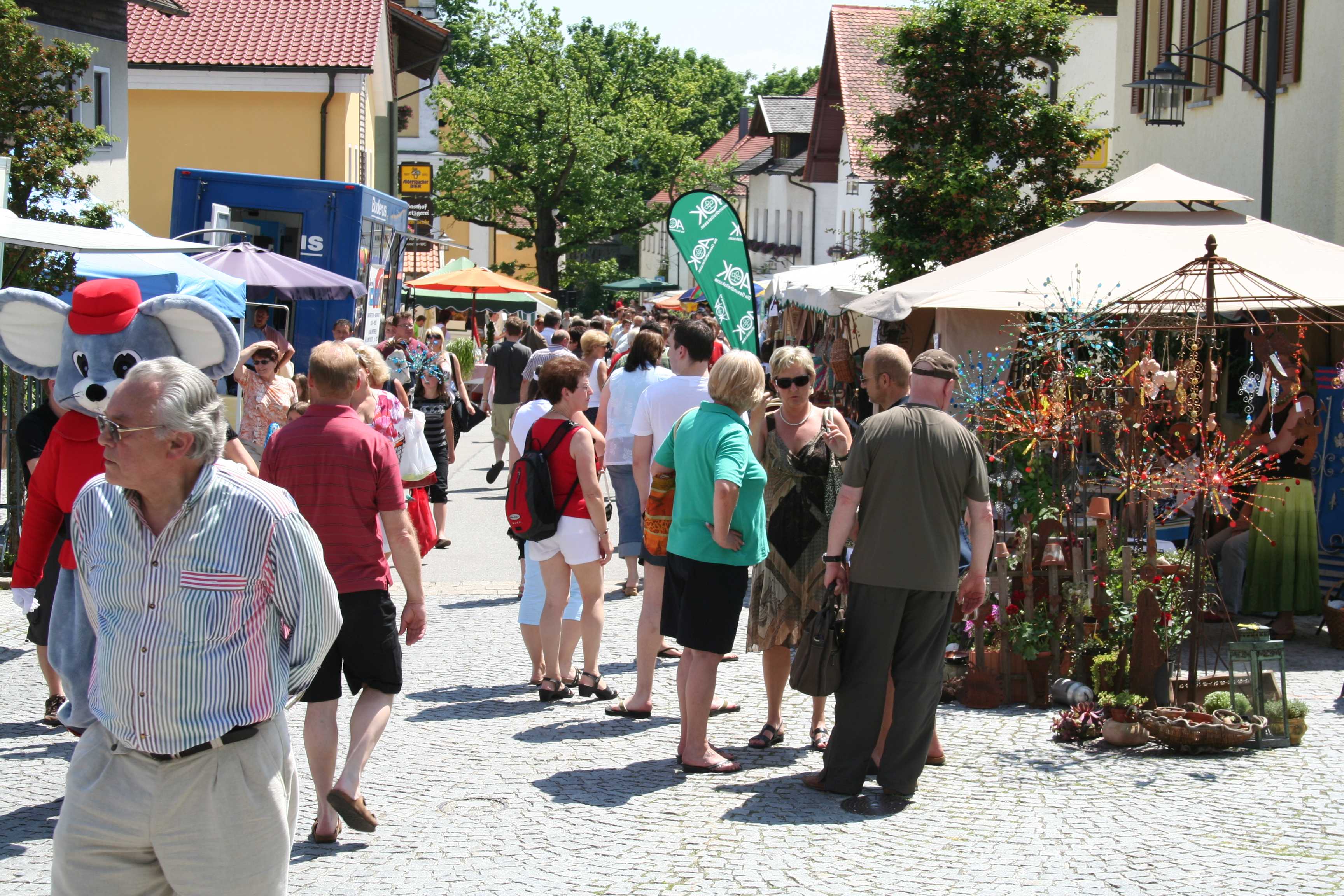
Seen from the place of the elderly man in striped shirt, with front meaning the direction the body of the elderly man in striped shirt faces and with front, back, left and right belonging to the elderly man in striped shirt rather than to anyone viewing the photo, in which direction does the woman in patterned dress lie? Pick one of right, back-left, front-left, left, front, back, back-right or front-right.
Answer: back

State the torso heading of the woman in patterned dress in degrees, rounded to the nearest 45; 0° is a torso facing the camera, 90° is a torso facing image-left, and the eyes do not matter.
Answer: approximately 0°

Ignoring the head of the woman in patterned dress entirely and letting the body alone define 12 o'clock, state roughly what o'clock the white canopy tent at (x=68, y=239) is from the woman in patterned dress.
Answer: The white canopy tent is roughly at 4 o'clock from the woman in patterned dress.

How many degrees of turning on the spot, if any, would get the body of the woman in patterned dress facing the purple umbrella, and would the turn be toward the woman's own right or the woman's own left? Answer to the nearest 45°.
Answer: approximately 135° to the woman's own right

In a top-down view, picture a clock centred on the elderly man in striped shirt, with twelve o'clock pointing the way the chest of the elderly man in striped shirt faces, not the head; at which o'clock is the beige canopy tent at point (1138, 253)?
The beige canopy tent is roughly at 6 o'clock from the elderly man in striped shirt.

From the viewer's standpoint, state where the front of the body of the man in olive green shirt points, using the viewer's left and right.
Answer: facing away from the viewer

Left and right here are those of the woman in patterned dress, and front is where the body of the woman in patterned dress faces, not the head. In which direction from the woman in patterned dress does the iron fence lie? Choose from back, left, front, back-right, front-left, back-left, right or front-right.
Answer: back-right

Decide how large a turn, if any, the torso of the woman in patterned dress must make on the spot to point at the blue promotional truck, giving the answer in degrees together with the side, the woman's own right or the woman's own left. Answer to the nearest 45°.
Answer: approximately 135° to the woman's own right

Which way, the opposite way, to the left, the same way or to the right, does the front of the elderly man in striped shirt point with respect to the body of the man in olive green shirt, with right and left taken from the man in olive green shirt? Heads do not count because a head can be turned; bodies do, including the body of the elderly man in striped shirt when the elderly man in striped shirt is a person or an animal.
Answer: the opposite way

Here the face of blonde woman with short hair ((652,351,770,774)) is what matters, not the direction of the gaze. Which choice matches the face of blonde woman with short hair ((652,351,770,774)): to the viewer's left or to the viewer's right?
to the viewer's right

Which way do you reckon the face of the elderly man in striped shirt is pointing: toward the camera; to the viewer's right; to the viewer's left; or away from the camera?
to the viewer's left

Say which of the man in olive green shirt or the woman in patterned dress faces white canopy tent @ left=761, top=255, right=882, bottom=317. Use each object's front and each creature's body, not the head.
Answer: the man in olive green shirt

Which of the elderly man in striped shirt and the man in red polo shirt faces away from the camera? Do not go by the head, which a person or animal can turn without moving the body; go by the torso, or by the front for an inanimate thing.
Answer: the man in red polo shirt

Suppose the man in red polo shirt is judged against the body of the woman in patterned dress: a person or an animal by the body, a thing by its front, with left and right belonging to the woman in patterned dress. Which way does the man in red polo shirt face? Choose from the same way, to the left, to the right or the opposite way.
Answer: the opposite way

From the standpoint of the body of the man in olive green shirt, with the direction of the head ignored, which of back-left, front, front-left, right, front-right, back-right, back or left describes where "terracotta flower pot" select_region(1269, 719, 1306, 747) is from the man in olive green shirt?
front-right

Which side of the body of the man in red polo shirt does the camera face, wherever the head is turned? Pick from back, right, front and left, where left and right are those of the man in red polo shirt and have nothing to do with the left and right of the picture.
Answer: back
